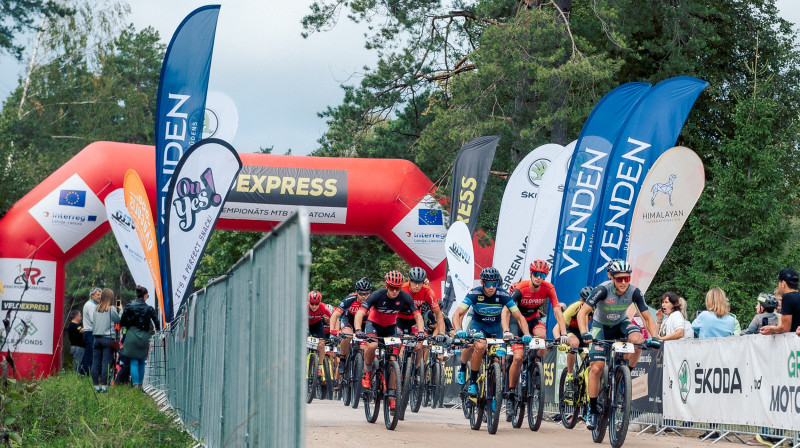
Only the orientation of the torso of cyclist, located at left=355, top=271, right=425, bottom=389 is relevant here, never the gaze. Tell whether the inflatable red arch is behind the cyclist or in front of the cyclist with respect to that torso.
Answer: behind

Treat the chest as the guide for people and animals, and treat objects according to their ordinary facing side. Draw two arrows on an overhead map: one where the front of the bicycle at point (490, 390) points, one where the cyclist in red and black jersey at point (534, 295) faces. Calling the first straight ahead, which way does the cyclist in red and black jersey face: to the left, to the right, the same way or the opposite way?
the same way

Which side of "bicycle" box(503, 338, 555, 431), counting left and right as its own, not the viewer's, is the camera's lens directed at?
front

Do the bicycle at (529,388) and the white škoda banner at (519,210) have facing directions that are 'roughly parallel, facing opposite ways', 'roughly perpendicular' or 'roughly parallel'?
roughly parallel

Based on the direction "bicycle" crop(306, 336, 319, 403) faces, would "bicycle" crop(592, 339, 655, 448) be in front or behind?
in front

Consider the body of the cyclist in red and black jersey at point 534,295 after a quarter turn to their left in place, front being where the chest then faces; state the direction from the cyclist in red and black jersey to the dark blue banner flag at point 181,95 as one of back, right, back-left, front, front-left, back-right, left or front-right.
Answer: back

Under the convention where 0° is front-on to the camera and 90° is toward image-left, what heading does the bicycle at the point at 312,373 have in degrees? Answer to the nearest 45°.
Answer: approximately 0°

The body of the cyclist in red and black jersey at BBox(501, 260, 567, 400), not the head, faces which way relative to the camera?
toward the camera

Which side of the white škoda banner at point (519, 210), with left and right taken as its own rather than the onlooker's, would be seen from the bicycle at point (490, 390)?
front

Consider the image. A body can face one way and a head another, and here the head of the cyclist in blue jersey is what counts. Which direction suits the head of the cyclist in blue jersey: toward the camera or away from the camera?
toward the camera

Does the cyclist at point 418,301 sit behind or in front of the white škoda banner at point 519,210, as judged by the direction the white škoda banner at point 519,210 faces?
in front

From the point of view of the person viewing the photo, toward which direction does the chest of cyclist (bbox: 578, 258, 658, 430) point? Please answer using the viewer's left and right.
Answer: facing the viewer

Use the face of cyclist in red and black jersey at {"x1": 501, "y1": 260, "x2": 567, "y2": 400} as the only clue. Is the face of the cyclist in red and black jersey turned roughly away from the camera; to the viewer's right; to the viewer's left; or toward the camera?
toward the camera

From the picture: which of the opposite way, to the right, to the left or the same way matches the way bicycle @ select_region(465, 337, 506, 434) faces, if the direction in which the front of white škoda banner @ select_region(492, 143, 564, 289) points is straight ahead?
the same way
